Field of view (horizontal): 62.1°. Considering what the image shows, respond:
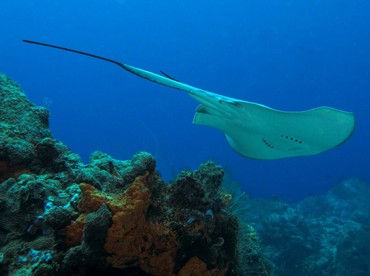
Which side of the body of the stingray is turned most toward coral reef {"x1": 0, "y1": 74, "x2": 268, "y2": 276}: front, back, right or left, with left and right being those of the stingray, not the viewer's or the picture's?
back

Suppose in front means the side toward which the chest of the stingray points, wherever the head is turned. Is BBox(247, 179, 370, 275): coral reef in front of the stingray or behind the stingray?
in front

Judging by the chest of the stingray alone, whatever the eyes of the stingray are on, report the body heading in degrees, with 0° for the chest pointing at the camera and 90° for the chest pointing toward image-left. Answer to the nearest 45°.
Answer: approximately 225°
